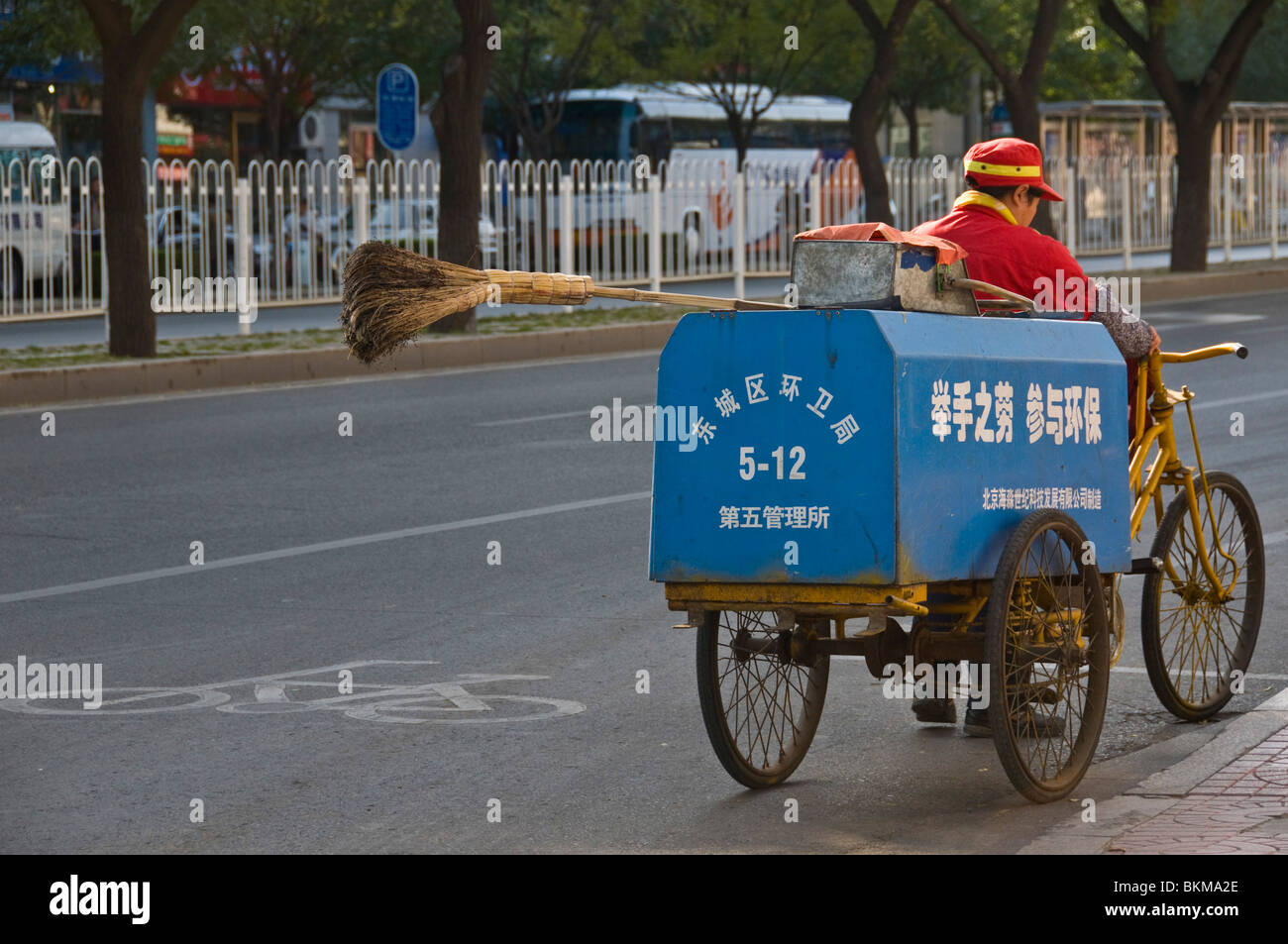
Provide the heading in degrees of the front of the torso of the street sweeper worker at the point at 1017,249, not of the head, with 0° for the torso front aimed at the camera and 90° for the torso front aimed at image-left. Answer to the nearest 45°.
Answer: approximately 225°

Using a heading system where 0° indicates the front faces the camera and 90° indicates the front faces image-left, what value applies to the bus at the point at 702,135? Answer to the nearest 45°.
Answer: approximately 45°

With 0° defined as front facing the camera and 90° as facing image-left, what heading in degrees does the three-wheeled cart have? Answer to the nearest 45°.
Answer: approximately 225°

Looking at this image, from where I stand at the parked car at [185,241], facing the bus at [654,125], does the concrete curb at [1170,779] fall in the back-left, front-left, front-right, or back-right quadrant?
back-right

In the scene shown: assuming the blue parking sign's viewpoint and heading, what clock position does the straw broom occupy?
The straw broom is roughly at 12 o'clock from the blue parking sign.

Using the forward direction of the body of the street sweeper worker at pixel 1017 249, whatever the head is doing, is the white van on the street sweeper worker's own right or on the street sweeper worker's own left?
on the street sweeper worker's own left

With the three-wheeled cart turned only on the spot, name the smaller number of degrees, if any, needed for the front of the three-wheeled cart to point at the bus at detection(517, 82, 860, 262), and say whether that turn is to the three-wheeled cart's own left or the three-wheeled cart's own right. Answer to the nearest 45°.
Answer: approximately 45° to the three-wheeled cart's own left
